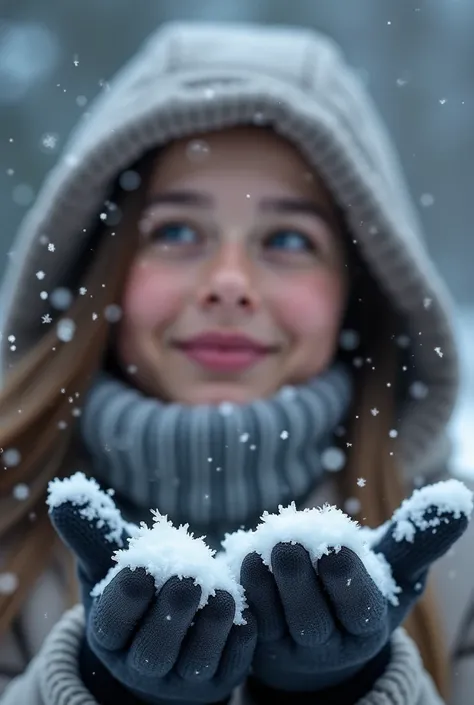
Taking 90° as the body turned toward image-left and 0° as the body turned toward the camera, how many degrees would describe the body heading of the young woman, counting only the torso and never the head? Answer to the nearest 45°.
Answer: approximately 0°

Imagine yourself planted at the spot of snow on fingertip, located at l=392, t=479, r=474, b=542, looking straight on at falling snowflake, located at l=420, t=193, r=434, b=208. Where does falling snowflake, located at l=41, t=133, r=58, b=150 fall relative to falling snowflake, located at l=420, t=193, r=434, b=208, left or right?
left
